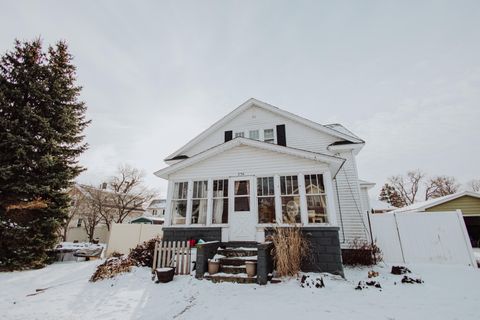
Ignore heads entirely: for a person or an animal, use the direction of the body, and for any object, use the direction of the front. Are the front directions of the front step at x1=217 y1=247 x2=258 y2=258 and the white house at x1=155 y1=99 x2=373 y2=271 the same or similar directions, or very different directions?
same or similar directions

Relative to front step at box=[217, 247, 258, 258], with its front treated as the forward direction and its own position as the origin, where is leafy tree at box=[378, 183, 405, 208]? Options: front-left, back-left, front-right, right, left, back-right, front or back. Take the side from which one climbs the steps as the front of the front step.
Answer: back-left

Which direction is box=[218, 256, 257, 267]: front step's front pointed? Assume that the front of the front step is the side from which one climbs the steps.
toward the camera

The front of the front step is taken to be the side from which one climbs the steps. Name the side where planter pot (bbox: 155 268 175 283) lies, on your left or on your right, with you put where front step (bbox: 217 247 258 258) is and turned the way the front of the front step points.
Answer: on your right

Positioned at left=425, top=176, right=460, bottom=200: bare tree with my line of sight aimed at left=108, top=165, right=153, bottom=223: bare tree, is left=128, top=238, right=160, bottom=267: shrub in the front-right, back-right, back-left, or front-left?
front-left

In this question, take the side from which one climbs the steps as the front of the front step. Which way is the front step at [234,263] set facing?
toward the camera

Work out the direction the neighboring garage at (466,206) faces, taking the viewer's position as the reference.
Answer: facing the viewer

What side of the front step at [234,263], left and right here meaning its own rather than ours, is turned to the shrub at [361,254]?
left

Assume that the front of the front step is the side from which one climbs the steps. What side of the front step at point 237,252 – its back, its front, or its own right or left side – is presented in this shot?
front

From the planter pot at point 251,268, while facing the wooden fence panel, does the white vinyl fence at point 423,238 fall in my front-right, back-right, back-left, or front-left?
back-right

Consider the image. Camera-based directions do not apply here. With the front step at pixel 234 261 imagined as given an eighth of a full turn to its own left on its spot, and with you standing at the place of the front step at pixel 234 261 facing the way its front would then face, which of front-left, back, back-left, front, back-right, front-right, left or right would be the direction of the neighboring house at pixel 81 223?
back

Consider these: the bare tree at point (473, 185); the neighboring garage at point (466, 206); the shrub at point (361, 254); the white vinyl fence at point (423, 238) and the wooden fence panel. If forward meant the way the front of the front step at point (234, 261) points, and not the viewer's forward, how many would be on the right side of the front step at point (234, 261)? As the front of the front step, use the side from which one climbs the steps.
1

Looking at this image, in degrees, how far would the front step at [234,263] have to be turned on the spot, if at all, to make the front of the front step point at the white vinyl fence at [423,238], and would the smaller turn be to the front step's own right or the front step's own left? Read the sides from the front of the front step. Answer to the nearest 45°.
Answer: approximately 90° to the front step's own left

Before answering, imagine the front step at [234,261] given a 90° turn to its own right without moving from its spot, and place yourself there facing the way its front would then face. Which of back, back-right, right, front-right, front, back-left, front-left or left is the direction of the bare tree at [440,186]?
back-right

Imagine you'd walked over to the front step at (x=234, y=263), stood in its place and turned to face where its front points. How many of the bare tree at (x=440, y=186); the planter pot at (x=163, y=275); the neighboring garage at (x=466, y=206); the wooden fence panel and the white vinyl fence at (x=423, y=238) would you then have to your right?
2

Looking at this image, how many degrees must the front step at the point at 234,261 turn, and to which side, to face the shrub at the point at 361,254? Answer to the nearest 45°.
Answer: approximately 90° to its left

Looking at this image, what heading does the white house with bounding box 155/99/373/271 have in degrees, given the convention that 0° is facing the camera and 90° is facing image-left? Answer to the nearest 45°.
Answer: approximately 0°
